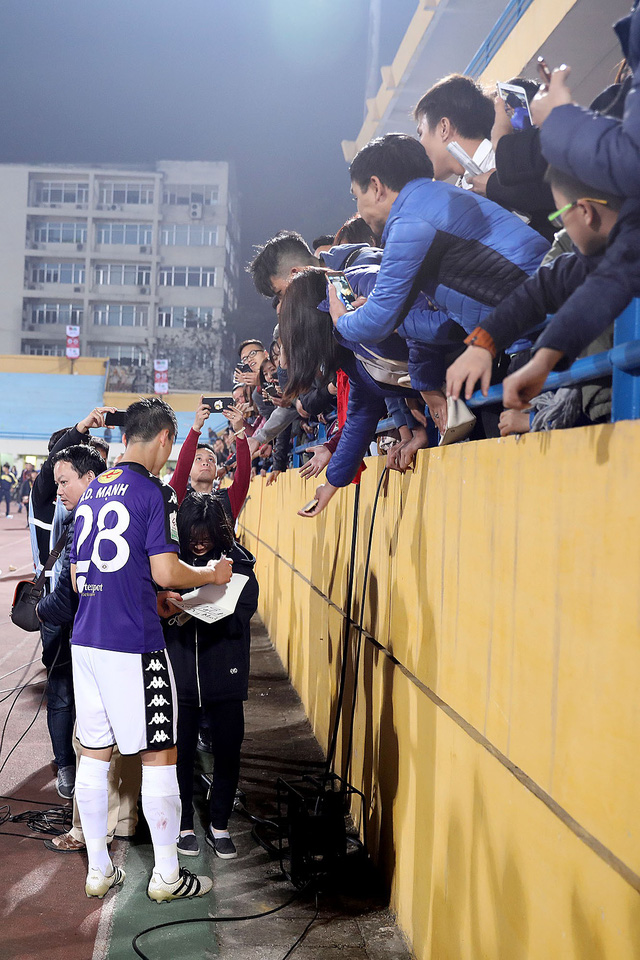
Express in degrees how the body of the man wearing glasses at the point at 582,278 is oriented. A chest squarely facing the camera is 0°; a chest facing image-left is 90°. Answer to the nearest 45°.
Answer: approximately 90°

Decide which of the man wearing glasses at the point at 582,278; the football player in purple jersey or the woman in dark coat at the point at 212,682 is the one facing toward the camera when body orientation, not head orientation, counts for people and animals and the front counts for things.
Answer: the woman in dark coat

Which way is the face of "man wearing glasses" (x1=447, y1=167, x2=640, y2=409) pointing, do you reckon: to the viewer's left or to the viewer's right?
to the viewer's left

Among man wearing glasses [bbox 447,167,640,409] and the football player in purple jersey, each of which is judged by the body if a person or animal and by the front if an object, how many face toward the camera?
0

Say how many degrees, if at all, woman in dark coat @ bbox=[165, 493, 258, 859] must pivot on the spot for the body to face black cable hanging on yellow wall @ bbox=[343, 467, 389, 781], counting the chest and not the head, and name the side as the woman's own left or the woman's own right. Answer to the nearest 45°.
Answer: approximately 90° to the woman's own left

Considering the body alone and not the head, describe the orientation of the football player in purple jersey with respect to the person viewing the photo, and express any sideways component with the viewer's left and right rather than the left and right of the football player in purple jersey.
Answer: facing away from the viewer and to the right of the viewer

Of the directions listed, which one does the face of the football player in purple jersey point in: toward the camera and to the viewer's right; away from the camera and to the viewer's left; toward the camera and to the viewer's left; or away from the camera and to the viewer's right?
away from the camera and to the viewer's right

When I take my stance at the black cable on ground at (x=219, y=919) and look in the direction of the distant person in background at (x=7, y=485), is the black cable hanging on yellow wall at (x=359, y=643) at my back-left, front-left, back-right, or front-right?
front-right

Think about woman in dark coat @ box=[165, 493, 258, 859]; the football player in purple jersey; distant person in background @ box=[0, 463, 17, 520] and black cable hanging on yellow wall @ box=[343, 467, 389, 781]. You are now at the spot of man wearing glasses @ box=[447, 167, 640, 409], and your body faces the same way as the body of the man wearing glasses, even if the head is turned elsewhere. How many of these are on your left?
0

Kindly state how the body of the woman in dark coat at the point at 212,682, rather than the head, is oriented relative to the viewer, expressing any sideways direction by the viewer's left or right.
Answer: facing the viewer

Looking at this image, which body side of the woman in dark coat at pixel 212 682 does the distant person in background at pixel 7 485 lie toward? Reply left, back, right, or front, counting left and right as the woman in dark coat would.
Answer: back

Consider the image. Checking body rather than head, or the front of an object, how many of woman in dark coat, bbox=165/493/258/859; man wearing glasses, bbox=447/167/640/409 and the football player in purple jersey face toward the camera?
1

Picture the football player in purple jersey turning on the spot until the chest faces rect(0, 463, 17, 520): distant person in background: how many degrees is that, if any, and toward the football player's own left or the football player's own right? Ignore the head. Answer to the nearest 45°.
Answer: approximately 45° to the football player's own left
